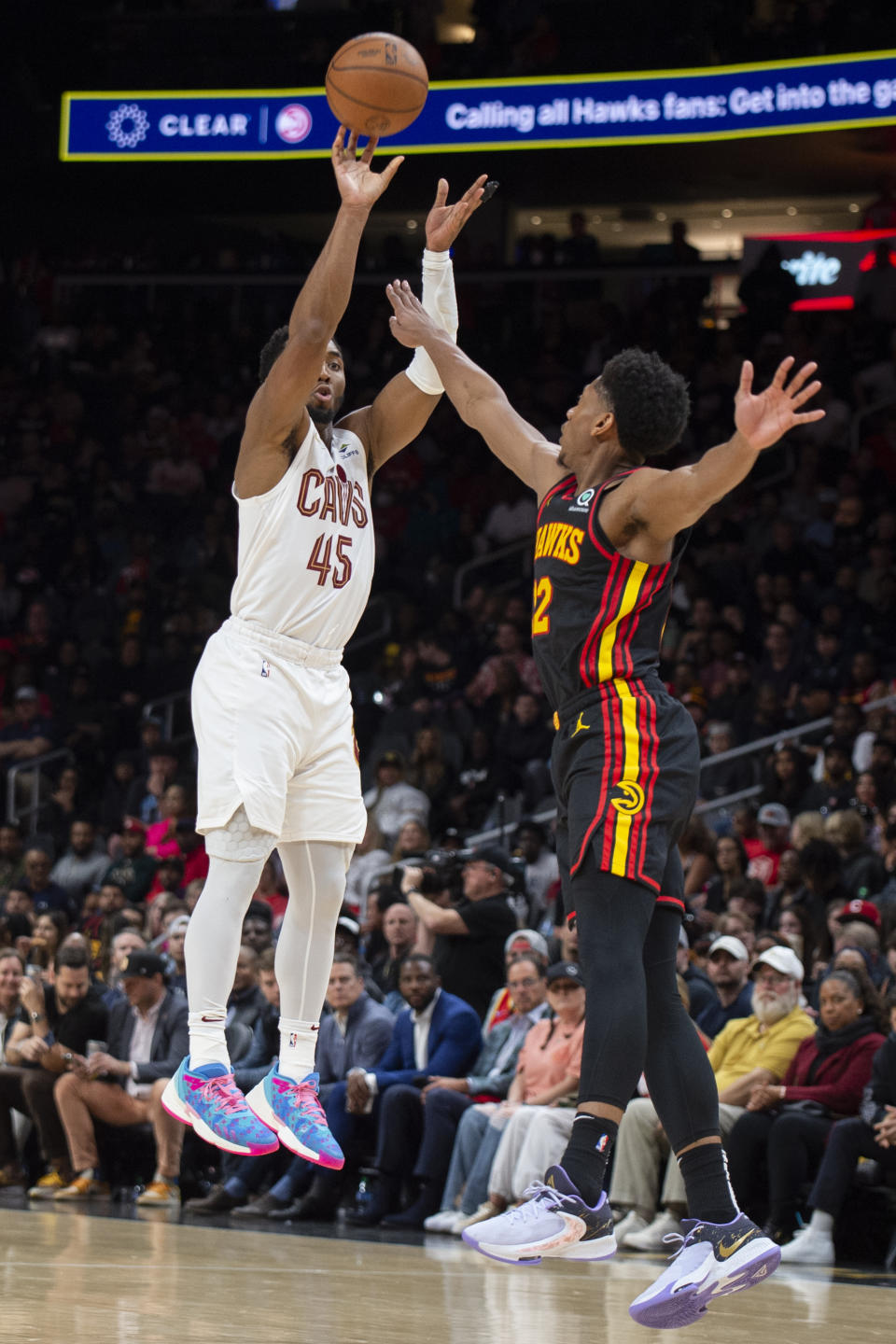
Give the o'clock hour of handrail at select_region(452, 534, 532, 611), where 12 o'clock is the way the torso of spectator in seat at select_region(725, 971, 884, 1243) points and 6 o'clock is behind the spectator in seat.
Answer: The handrail is roughly at 4 o'clock from the spectator in seat.

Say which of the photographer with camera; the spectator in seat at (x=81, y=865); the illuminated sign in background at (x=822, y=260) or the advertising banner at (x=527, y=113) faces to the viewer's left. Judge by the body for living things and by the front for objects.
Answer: the photographer with camera

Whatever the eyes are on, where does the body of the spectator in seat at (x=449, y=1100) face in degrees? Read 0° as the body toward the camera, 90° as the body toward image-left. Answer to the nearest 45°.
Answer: approximately 45°

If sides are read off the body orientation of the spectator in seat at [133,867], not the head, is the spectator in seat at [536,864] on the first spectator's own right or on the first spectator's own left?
on the first spectator's own left

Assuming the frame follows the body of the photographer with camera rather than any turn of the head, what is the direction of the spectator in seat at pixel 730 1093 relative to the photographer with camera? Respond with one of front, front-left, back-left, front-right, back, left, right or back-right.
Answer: back-left

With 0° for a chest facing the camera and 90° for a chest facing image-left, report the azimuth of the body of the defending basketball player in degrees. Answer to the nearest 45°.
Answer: approximately 90°

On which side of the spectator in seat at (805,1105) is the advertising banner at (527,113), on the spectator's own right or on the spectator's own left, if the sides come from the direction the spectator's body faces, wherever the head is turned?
on the spectator's own right

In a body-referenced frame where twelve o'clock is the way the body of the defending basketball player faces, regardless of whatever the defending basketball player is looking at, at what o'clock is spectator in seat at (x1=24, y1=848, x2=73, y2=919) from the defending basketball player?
The spectator in seat is roughly at 2 o'clock from the defending basketball player.

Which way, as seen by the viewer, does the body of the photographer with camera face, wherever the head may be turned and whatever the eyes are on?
to the viewer's left

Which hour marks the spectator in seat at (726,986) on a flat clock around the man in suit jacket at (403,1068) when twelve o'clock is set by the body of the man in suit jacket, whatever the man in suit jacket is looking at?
The spectator in seat is roughly at 8 o'clock from the man in suit jacket.

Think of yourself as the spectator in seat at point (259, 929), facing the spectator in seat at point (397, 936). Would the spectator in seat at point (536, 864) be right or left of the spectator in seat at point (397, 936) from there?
left

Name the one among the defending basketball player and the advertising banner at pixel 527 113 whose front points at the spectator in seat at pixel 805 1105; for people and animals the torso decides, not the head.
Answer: the advertising banner
